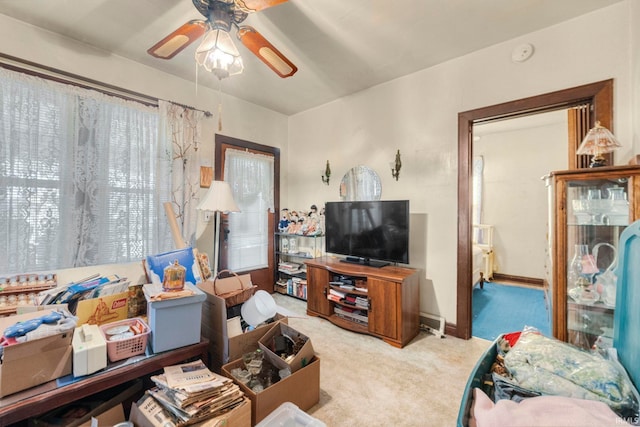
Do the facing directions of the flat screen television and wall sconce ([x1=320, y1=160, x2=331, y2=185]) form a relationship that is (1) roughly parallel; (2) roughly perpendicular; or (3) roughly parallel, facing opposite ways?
roughly parallel

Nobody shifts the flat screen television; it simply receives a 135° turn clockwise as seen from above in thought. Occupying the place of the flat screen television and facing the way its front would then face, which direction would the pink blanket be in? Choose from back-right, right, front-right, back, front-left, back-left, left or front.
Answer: back

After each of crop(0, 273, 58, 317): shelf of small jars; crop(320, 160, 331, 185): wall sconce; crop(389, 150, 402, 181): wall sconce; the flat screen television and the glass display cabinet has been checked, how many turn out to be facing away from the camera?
0

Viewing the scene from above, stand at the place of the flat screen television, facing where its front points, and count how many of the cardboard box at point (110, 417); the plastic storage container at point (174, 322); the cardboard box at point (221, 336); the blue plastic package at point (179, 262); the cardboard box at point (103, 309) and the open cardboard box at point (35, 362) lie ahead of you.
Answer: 6

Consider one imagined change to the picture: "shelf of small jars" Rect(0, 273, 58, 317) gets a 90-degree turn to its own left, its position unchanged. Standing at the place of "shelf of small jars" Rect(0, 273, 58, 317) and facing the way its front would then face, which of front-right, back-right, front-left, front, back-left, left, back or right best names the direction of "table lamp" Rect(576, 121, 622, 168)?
right

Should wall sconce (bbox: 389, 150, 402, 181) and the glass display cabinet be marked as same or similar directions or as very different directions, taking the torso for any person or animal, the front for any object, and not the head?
same or similar directions

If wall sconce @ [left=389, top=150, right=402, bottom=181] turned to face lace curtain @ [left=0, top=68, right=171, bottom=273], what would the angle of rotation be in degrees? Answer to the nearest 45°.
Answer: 0° — it already faces it

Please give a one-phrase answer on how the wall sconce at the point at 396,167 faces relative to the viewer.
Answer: facing the viewer and to the left of the viewer

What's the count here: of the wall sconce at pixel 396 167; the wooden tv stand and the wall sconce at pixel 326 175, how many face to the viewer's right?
0

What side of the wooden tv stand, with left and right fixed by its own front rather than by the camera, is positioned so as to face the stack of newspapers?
front

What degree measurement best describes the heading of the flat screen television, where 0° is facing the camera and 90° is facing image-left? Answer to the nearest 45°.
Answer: approximately 45°

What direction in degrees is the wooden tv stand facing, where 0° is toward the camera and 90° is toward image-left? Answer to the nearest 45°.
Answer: approximately 45°
